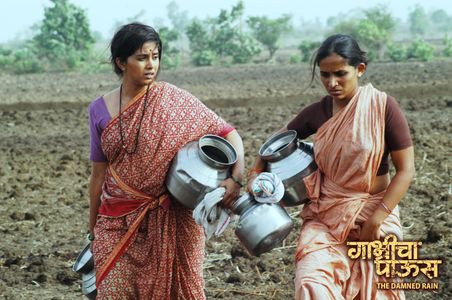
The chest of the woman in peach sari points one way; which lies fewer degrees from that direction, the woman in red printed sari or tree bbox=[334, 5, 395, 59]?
the woman in red printed sari

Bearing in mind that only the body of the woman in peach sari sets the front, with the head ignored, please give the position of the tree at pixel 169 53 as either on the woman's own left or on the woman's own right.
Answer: on the woman's own right

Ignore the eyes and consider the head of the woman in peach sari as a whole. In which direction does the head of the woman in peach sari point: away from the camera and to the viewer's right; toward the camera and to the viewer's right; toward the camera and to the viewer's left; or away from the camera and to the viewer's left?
toward the camera and to the viewer's left

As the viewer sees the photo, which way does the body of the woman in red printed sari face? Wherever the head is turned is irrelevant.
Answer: toward the camera

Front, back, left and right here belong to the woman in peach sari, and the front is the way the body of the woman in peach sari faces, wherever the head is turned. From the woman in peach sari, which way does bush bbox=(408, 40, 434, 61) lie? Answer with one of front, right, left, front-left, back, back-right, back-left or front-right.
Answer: back-right

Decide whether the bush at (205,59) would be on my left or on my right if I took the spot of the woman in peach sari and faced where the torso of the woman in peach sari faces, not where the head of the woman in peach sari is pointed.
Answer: on my right

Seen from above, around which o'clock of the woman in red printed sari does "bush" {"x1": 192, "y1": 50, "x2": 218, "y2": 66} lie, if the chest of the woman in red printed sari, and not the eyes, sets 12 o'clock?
The bush is roughly at 6 o'clock from the woman in red printed sari.

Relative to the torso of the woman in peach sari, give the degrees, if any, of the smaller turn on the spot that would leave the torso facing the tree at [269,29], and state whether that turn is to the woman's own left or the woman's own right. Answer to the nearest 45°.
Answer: approximately 135° to the woman's own right

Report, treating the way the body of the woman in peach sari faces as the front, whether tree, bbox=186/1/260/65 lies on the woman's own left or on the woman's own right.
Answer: on the woman's own right

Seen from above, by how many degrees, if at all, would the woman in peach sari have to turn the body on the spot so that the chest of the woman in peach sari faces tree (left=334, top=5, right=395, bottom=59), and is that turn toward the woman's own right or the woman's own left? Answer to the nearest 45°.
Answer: approximately 135° to the woman's own right

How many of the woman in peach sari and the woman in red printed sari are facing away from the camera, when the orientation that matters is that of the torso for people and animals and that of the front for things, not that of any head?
0

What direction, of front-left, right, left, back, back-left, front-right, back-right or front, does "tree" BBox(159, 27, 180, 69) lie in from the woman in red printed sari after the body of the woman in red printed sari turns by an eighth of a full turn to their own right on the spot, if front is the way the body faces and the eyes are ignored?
back-right

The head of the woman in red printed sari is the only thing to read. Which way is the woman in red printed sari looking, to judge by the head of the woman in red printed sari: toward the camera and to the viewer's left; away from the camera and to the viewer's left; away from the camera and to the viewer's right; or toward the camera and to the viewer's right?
toward the camera and to the viewer's right
